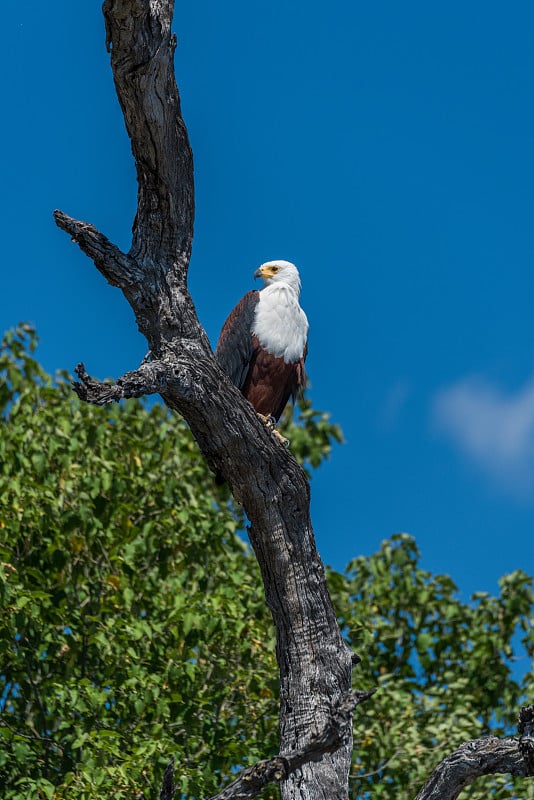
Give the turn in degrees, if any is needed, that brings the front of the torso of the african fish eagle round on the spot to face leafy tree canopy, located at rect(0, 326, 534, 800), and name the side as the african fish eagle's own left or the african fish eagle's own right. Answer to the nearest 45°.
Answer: approximately 180°

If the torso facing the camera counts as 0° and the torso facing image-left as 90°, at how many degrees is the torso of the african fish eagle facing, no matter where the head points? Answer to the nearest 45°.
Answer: approximately 315°
